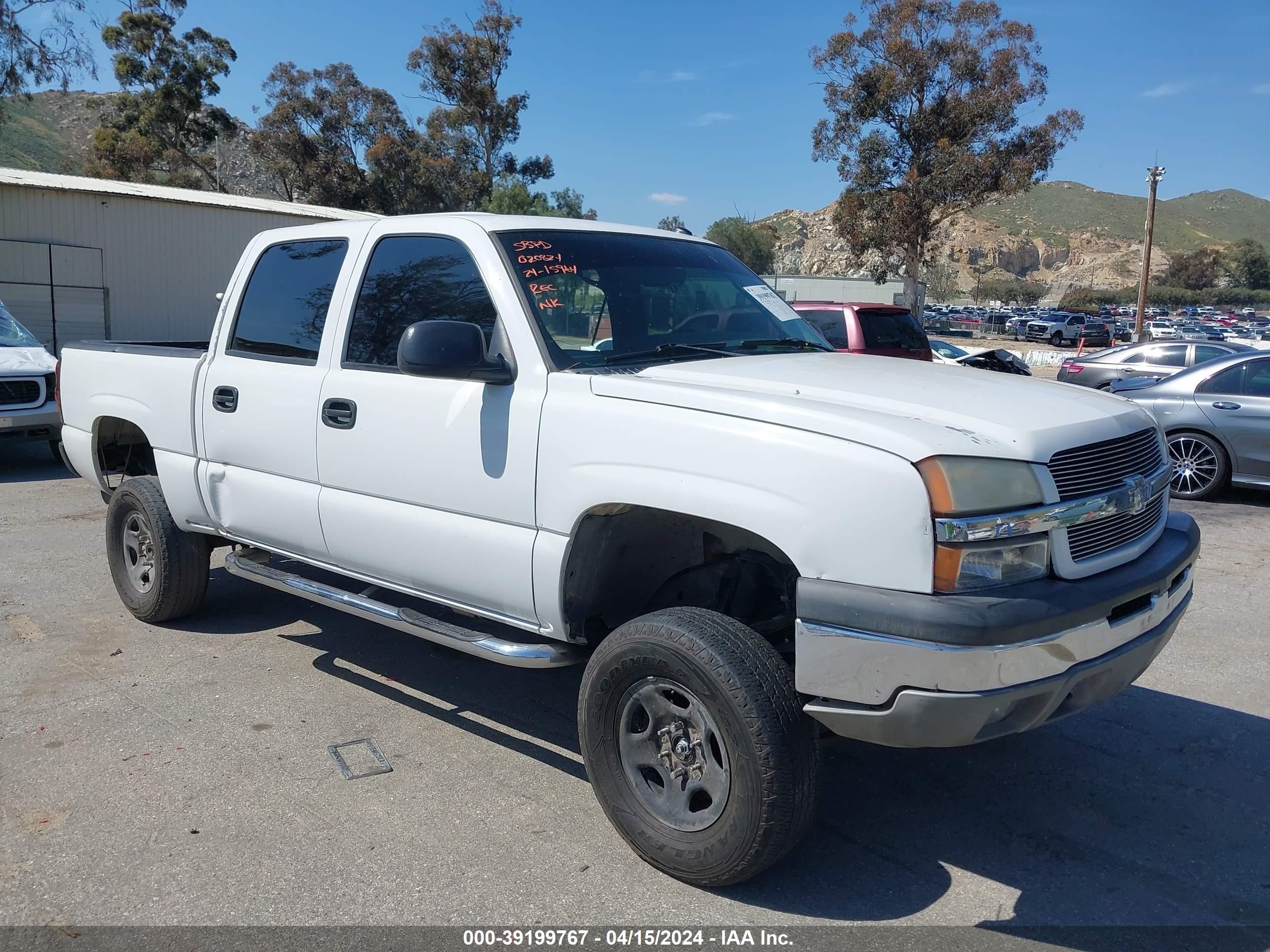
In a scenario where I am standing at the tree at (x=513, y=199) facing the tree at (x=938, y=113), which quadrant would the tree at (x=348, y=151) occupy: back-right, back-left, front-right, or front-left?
back-right

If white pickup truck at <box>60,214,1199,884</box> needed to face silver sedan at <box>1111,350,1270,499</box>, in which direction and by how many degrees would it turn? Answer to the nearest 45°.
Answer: approximately 90° to its left

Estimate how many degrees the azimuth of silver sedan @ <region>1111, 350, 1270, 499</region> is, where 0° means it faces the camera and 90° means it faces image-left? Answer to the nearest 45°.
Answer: approximately 270°

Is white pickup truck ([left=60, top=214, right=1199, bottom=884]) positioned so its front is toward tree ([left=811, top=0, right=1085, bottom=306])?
no

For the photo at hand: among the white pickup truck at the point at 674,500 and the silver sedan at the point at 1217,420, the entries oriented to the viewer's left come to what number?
0

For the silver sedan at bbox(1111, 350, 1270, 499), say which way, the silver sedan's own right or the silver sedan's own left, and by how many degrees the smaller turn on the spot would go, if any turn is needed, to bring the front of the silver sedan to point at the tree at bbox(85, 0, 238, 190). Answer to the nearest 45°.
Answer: approximately 135° to the silver sedan's own left

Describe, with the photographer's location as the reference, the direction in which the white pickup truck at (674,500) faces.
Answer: facing the viewer and to the right of the viewer

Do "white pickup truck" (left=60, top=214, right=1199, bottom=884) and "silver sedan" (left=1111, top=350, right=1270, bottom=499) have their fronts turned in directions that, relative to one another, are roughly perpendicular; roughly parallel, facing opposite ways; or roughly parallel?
roughly parallel

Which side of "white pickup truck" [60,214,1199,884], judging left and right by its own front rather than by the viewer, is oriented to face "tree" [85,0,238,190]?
back

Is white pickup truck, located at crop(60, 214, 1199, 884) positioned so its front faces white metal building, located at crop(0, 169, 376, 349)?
no

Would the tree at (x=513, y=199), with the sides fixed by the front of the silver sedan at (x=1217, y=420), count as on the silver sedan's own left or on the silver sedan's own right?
on the silver sedan's own left

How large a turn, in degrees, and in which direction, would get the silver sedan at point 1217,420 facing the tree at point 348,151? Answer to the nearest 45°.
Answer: approximately 135° to its left

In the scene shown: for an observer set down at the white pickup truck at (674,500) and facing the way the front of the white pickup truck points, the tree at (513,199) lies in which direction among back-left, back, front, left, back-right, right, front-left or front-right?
back-left

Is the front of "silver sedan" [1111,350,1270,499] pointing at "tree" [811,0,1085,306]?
no
